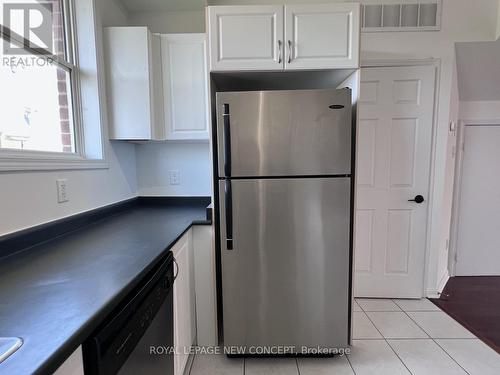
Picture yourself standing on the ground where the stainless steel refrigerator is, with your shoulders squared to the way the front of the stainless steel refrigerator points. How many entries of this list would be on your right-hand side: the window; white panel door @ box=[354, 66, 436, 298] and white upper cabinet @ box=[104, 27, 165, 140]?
2

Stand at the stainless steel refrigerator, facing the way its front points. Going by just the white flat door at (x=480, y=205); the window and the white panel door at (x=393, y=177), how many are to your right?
1

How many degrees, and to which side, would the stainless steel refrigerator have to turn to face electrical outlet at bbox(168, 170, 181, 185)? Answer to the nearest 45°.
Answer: approximately 135° to its right

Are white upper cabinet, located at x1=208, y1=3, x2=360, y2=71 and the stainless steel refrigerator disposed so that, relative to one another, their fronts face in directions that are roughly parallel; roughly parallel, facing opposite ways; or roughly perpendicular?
roughly parallel

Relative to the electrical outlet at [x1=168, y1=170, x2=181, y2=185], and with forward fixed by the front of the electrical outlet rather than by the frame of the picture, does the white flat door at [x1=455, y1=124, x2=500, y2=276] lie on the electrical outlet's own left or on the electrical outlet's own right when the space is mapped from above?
on the electrical outlet's own left

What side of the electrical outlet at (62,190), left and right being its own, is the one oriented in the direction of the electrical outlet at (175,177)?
left

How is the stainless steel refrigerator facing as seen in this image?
toward the camera

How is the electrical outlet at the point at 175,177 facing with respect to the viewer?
toward the camera

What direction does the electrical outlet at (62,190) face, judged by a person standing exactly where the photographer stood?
facing the viewer and to the right of the viewer

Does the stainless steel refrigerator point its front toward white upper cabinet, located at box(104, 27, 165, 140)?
no

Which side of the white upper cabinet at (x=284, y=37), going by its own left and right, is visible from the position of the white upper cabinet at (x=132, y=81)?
right

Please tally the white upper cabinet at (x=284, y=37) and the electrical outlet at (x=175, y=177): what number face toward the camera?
2

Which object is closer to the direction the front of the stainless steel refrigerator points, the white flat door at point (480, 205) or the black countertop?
the black countertop

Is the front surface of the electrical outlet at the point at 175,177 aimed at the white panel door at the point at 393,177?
no

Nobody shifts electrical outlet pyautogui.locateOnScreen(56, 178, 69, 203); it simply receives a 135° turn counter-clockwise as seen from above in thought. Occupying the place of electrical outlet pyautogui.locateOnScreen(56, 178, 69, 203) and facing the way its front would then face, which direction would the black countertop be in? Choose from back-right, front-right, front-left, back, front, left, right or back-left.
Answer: back

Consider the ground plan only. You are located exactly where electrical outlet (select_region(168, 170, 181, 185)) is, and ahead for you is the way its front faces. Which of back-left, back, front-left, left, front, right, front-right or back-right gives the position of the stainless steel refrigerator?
front-left

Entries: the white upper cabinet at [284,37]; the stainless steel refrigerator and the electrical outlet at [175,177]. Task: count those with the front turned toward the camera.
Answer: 3

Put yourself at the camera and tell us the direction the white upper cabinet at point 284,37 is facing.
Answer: facing the viewer

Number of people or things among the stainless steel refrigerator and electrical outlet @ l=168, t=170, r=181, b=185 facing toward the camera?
2

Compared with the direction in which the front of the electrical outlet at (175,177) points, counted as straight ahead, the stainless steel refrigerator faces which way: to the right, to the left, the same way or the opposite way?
the same way
